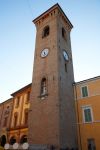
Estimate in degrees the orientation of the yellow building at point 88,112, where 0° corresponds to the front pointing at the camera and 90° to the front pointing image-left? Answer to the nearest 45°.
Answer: approximately 45°

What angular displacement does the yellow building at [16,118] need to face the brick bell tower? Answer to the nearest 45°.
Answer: approximately 90° to its left

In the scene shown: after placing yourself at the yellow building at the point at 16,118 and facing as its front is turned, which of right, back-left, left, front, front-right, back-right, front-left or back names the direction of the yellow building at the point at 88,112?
left

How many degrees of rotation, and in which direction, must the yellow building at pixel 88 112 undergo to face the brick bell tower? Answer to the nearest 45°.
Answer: approximately 45° to its right
